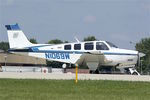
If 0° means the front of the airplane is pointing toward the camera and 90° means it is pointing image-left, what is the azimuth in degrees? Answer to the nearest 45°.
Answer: approximately 270°
